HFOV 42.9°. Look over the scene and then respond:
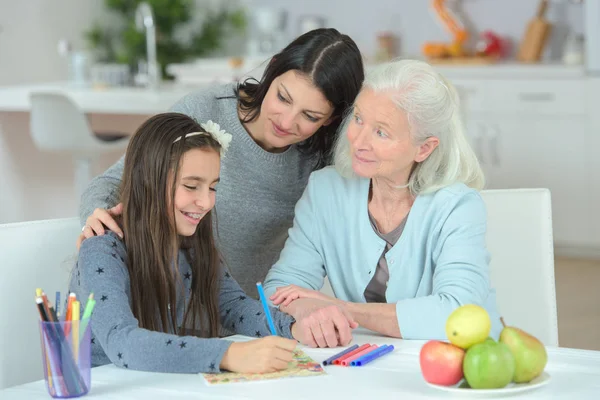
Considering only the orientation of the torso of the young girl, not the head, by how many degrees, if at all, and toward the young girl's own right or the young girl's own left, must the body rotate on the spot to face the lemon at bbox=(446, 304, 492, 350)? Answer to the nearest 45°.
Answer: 0° — they already face it

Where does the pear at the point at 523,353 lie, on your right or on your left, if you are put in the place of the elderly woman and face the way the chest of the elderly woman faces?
on your left

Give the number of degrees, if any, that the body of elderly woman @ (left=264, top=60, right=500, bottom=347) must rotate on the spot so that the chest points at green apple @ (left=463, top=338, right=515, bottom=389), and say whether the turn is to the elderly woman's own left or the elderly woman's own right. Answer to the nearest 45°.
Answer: approximately 45° to the elderly woman's own left

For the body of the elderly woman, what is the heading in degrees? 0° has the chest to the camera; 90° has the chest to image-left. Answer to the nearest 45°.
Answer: approximately 45°

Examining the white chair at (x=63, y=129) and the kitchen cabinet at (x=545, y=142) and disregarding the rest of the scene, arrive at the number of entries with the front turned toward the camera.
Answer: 1

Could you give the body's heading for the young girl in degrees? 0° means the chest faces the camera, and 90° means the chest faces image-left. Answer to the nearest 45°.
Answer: approximately 315°

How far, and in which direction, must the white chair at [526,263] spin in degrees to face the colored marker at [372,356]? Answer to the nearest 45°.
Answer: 0° — it already faces it

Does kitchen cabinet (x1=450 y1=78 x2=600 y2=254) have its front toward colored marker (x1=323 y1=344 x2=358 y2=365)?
yes

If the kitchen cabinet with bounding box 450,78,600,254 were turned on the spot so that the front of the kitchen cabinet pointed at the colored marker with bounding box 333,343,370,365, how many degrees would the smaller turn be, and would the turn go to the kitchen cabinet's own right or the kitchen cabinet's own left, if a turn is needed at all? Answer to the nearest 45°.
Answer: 0° — it already faces it

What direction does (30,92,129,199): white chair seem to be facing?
to the viewer's right
